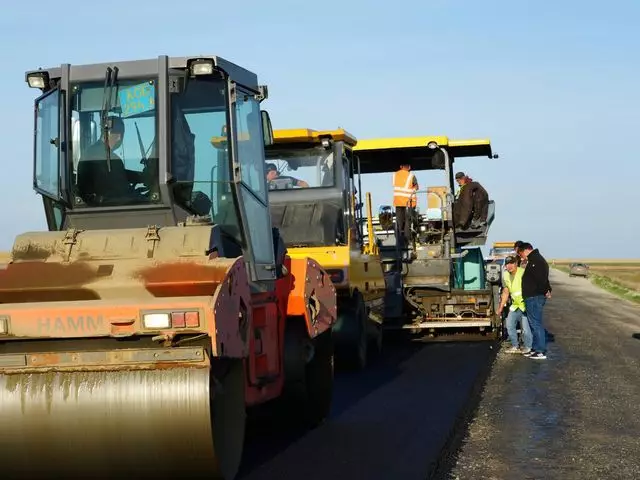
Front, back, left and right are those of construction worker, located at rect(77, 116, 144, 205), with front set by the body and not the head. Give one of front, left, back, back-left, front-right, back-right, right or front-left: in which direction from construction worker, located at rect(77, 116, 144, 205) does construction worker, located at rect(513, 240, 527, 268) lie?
left

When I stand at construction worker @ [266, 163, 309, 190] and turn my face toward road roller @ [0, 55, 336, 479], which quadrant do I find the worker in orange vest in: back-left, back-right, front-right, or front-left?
back-left

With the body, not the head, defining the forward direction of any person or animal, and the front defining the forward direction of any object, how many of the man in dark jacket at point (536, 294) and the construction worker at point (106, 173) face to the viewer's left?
1

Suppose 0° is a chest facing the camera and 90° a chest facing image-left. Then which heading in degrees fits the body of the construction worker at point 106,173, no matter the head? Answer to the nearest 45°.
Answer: approximately 315°

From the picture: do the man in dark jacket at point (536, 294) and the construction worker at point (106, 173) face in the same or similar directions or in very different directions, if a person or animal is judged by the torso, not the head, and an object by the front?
very different directions

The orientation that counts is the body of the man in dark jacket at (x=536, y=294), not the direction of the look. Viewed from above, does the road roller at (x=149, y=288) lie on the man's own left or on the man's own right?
on the man's own left

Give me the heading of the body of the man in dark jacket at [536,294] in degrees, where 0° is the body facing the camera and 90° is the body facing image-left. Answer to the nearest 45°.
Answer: approximately 90°

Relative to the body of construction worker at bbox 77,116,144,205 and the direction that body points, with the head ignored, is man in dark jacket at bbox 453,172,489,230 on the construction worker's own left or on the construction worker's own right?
on the construction worker's own left
